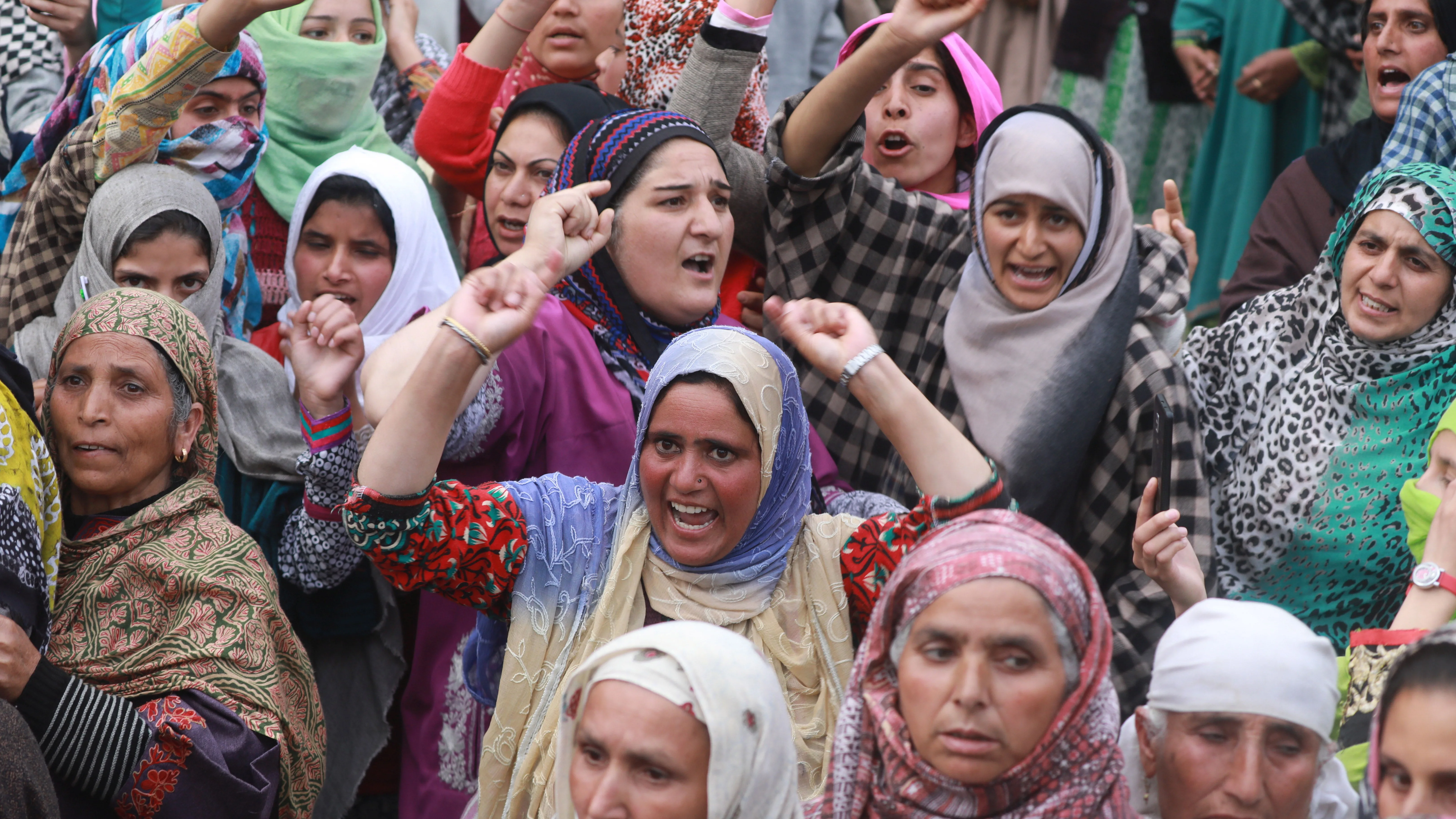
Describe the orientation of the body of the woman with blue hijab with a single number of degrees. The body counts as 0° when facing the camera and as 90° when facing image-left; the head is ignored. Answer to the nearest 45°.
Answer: approximately 0°
